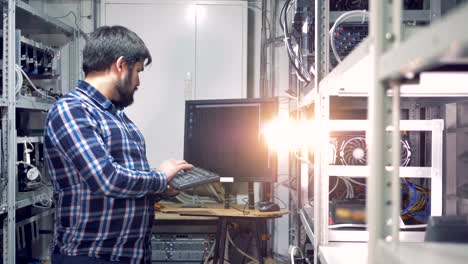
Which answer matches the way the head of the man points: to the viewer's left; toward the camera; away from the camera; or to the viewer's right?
to the viewer's right

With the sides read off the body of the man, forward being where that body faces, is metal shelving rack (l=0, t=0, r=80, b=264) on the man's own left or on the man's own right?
on the man's own left

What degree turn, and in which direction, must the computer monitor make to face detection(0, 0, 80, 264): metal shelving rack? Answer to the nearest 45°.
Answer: approximately 90° to its right

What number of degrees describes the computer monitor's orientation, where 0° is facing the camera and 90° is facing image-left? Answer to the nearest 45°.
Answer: approximately 0°

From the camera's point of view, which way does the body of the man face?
to the viewer's right
